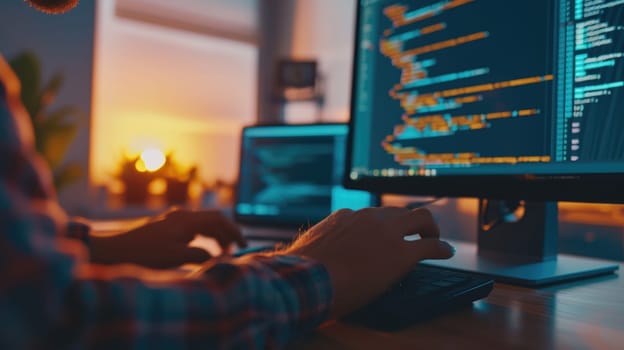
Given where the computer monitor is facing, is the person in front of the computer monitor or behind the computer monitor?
in front

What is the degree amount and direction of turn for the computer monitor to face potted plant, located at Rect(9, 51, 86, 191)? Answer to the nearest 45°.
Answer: approximately 90° to its right

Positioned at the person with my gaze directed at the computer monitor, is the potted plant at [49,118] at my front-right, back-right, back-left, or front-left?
front-left

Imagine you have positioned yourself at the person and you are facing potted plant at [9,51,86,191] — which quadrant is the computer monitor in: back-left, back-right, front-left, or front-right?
front-right

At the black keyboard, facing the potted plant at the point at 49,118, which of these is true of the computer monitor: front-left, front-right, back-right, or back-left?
front-right

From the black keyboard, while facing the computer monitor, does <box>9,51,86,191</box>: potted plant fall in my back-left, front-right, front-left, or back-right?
front-left

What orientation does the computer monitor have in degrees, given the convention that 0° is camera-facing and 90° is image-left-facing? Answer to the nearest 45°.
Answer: approximately 45°
